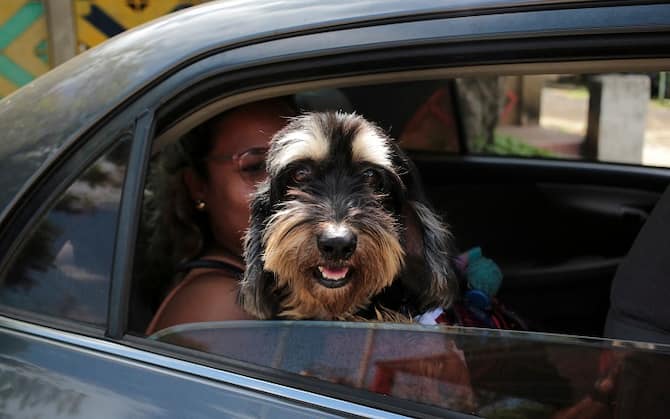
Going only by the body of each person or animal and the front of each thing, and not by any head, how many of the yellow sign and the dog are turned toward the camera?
2

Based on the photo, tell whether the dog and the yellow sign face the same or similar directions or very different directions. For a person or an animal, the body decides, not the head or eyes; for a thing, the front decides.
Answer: same or similar directions

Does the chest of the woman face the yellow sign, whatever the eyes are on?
no

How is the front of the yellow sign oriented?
toward the camera

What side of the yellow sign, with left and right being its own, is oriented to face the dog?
front

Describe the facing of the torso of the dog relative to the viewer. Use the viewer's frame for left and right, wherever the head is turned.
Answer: facing the viewer

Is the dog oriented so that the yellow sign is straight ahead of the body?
no

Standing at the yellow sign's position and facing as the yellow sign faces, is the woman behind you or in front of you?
in front
